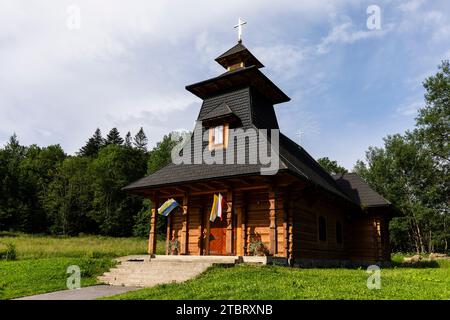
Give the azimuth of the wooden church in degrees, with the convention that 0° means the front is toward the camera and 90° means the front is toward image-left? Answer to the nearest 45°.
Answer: approximately 45°

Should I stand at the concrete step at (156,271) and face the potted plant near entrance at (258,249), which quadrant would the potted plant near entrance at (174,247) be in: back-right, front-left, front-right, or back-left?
front-left

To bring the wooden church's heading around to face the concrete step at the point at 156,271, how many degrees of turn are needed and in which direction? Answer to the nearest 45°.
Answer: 0° — it already faces it

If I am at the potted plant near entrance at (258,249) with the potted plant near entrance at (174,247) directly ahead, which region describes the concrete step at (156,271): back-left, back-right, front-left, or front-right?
front-left
